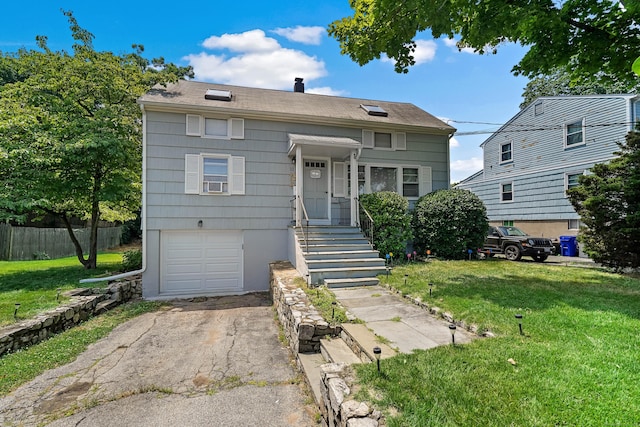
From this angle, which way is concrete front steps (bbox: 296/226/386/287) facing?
toward the camera

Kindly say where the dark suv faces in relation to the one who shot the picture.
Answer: facing the viewer and to the right of the viewer

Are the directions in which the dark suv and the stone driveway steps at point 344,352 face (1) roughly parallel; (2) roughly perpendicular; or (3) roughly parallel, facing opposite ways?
roughly perpendicular

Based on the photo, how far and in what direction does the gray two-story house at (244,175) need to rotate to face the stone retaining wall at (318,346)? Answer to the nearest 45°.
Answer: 0° — it already faces it

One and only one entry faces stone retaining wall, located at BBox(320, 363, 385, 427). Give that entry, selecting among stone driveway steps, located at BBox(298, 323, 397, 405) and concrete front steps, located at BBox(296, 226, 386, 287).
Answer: concrete front steps, located at BBox(296, 226, 386, 287)

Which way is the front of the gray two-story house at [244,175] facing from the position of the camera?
facing the viewer
